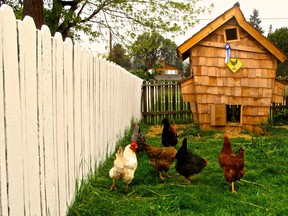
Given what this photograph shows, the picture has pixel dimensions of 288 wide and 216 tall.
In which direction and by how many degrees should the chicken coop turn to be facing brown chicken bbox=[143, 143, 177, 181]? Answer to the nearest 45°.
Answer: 0° — it already faces it

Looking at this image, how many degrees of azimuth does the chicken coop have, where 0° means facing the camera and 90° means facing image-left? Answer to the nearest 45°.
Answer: approximately 0°
